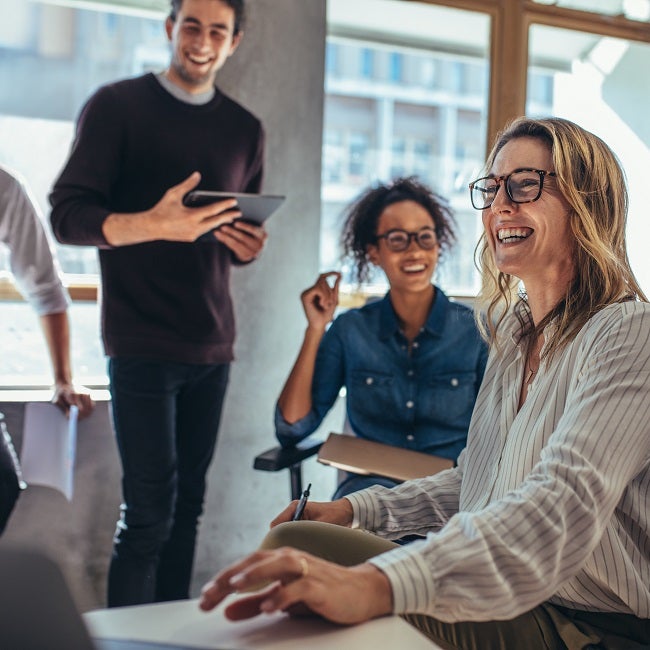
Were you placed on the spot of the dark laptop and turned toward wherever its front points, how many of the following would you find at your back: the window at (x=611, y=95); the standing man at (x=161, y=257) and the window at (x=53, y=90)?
0

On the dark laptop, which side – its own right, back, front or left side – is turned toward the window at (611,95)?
front

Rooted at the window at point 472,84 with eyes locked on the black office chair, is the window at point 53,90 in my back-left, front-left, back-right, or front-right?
front-right

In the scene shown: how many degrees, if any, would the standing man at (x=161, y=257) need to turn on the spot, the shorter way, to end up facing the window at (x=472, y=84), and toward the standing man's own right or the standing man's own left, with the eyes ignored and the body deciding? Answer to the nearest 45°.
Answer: approximately 90° to the standing man's own left

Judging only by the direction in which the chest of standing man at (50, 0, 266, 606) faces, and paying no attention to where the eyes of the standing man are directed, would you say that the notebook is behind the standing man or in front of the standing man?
in front

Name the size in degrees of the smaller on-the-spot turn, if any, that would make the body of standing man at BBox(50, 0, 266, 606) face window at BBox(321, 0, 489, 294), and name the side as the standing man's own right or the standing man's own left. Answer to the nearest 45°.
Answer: approximately 90° to the standing man's own left

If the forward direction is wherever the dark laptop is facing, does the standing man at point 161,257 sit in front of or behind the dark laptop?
in front

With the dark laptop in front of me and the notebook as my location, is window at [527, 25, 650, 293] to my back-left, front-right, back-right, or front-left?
back-left

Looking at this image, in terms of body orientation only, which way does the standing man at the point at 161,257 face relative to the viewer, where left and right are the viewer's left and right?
facing the viewer and to the right of the viewer

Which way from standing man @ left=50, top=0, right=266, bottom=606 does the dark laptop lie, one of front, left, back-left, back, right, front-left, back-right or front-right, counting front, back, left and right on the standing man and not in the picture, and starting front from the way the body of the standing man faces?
front-right

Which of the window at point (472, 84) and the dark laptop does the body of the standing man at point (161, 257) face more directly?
the dark laptop

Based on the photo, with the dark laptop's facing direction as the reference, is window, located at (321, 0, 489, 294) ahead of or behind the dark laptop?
ahead

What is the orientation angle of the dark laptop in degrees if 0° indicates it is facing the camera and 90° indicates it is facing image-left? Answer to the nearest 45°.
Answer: approximately 225°
